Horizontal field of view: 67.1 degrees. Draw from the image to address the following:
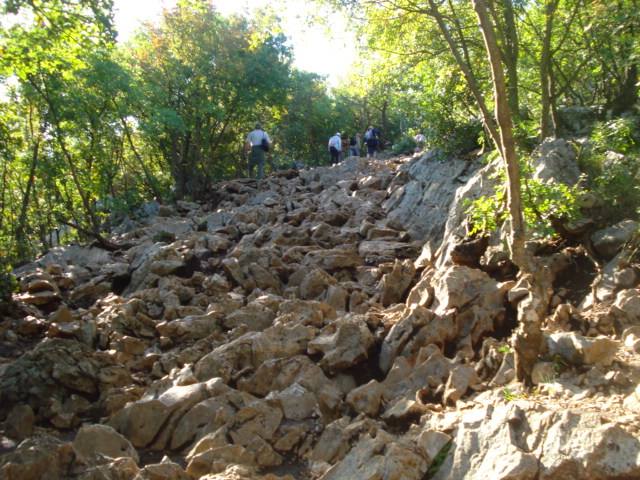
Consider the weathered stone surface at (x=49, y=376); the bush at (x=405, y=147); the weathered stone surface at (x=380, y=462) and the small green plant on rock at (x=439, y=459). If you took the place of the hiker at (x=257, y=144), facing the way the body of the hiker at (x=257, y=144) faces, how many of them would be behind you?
3

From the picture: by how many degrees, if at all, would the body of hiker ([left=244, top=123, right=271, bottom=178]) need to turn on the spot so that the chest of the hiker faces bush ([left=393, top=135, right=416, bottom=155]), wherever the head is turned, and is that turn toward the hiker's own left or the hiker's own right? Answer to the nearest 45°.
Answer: approximately 45° to the hiker's own right

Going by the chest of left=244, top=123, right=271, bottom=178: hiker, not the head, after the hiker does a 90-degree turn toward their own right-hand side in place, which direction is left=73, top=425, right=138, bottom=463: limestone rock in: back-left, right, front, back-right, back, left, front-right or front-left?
right

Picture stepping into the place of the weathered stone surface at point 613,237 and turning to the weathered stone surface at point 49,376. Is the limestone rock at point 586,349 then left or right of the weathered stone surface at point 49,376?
left

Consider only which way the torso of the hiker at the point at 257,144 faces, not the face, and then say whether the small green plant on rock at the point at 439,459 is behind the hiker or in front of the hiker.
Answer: behind

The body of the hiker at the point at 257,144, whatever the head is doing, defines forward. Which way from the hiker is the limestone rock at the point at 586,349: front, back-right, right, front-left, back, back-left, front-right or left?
back

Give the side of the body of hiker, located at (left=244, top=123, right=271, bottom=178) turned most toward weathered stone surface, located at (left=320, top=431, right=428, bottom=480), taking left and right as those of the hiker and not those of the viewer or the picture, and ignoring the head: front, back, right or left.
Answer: back

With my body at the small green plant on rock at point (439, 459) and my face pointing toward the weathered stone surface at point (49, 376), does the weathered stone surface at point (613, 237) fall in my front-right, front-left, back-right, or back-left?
back-right

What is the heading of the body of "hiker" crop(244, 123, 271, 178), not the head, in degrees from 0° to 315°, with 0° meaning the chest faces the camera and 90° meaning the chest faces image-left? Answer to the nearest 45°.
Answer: approximately 180°
